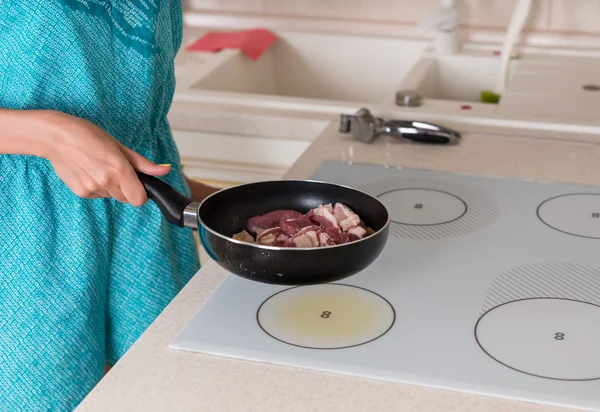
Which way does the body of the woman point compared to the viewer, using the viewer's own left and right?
facing the viewer and to the right of the viewer

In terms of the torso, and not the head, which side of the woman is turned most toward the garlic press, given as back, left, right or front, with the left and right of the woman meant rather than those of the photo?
left

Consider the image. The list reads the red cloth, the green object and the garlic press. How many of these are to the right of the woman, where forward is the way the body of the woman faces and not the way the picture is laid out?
0
